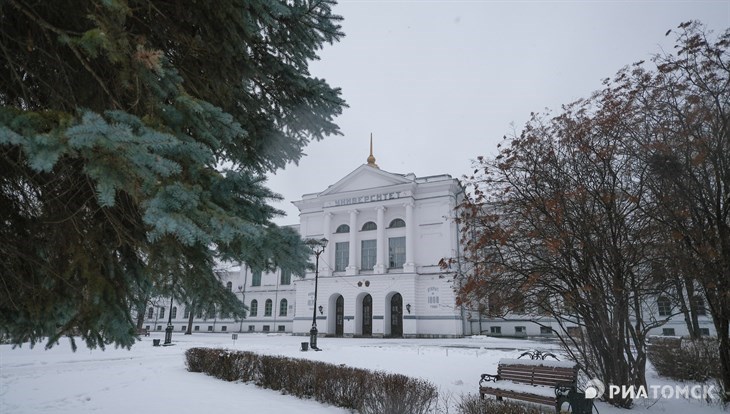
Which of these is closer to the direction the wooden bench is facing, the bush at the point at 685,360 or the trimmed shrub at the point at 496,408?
the trimmed shrub

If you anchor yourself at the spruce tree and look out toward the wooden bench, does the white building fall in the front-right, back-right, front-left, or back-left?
front-left

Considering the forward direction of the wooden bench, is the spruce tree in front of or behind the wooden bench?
in front

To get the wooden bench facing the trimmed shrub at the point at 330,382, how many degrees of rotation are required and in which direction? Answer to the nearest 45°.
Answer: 0° — it already faces it

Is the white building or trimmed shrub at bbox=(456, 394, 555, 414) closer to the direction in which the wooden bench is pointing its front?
the trimmed shrub

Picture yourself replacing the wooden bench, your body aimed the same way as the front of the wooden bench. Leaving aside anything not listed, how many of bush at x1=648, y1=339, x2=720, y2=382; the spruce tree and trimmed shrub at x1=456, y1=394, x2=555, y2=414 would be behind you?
1

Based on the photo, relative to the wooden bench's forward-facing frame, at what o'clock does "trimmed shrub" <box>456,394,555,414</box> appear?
The trimmed shrub is roughly at 11 o'clock from the wooden bench.

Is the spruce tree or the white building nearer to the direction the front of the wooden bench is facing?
the spruce tree

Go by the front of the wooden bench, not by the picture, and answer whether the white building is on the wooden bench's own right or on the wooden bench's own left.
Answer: on the wooden bench's own right

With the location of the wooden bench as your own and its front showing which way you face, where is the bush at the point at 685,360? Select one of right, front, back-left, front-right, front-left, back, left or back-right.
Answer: back

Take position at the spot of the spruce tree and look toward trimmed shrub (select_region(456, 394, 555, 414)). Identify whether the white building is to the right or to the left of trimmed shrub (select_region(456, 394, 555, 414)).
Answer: left

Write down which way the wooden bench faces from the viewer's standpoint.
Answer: facing the viewer and to the left of the viewer
